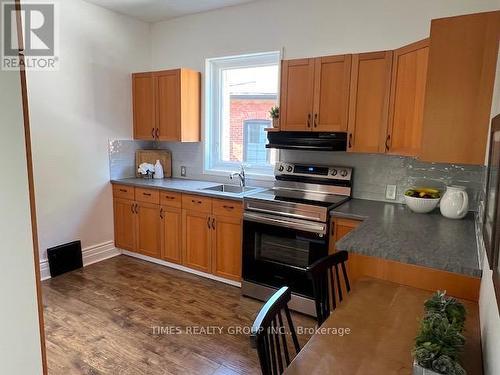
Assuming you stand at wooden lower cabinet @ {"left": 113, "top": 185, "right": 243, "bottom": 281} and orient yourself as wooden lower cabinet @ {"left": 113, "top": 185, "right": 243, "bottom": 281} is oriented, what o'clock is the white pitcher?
The white pitcher is roughly at 9 o'clock from the wooden lower cabinet.

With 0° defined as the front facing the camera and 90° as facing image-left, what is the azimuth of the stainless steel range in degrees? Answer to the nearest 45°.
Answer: approximately 45°

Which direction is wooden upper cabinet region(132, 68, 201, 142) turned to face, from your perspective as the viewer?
facing the viewer and to the left of the viewer

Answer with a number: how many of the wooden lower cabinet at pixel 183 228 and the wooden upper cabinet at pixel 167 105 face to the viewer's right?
0

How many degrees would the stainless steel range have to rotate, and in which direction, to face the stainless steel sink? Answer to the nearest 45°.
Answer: approximately 90° to its right

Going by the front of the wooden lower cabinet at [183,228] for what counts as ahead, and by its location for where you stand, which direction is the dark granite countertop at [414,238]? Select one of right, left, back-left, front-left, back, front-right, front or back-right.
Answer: left

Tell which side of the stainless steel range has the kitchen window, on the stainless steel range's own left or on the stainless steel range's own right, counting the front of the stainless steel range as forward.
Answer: on the stainless steel range's own right

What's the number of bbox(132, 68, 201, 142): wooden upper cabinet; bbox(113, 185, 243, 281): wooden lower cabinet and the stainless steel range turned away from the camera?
0

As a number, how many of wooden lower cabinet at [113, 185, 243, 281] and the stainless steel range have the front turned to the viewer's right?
0

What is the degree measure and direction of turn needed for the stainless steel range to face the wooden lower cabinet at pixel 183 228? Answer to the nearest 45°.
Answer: approximately 45° to its right

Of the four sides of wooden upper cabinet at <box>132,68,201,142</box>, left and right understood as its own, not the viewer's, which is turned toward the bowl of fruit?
left

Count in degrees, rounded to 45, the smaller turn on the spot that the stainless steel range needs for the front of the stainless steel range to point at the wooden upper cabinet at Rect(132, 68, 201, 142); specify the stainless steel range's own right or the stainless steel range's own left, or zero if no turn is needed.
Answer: approximately 90° to the stainless steel range's own right

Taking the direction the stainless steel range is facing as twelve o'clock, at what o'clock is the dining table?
The dining table is roughly at 10 o'clock from the stainless steel range.

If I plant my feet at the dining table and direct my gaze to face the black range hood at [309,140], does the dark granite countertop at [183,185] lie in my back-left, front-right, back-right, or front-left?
front-left

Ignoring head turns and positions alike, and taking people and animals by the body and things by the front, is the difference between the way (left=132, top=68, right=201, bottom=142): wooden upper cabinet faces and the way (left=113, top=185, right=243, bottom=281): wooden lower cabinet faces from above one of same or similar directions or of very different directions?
same or similar directions

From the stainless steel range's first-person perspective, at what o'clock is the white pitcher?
The white pitcher is roughly at 8 o'clock from the stainless steel range.
